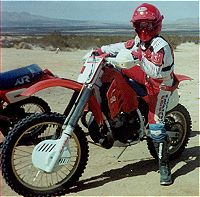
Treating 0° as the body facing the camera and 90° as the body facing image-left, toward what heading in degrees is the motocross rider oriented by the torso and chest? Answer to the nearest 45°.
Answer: approximately 45°

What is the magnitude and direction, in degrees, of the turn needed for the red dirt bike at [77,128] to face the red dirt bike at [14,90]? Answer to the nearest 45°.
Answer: approximately 90° to its right

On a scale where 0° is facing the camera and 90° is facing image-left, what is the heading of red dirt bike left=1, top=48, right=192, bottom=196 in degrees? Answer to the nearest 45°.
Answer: approximately 45°
